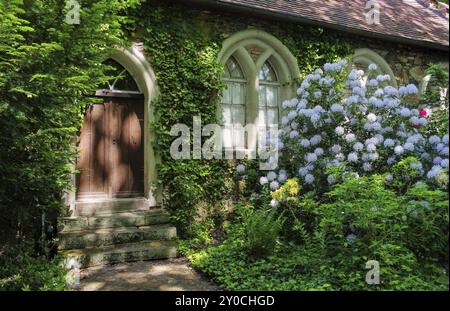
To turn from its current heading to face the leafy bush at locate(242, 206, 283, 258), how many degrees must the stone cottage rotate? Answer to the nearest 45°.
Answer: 0° — it already faces it

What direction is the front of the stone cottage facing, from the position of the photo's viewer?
facing the viewer and to the right of the viewer

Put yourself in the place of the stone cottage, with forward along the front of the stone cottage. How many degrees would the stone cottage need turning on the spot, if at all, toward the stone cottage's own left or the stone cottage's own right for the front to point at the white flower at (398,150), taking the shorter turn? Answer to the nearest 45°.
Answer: approximately 45° to the stone cottage's own left

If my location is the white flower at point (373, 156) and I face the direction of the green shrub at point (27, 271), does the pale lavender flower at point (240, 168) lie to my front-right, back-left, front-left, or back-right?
front-right

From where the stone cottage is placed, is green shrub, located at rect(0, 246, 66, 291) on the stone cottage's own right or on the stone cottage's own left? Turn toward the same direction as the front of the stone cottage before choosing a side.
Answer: on the stone cottage's own right

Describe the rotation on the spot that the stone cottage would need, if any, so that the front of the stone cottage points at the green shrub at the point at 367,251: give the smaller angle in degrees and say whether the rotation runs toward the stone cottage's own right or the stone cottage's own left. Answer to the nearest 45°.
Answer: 0° — it already faces it

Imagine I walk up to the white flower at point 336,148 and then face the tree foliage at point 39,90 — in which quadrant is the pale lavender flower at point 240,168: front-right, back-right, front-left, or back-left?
front-right
